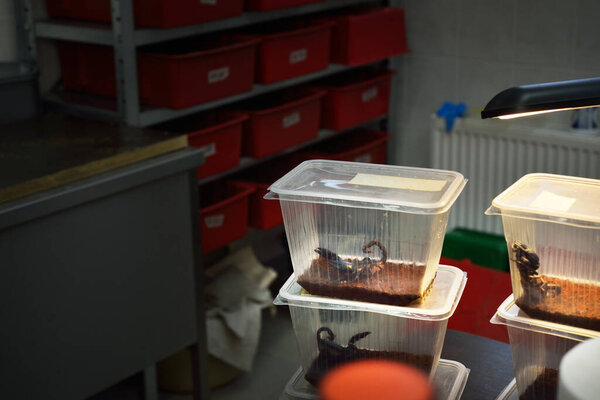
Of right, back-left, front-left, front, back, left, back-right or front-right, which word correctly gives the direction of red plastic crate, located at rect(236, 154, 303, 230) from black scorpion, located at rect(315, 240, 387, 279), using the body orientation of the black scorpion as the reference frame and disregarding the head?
right

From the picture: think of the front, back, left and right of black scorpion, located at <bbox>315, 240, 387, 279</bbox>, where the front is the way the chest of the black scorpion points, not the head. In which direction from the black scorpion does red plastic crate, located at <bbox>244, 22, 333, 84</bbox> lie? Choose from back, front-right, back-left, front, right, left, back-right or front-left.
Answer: right

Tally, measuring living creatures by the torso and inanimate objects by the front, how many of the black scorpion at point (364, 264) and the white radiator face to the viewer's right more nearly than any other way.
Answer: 0

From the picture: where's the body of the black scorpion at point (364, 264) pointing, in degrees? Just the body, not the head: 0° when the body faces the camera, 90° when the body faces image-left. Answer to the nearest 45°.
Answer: approximately 90°

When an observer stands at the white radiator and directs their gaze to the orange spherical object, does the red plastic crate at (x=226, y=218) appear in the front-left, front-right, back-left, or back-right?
front-right

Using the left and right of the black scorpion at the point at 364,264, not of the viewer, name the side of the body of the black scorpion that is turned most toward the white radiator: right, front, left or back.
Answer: right

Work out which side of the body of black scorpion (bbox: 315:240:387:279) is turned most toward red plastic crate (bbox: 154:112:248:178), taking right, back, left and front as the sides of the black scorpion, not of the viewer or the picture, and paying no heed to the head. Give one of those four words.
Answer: right

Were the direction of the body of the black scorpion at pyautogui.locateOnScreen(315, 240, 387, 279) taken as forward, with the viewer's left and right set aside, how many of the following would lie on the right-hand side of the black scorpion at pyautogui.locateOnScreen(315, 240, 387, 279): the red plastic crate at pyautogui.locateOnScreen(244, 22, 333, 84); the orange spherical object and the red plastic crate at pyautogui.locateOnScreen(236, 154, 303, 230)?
2

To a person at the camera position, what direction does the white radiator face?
facing the viewer and to the left of the viewer
